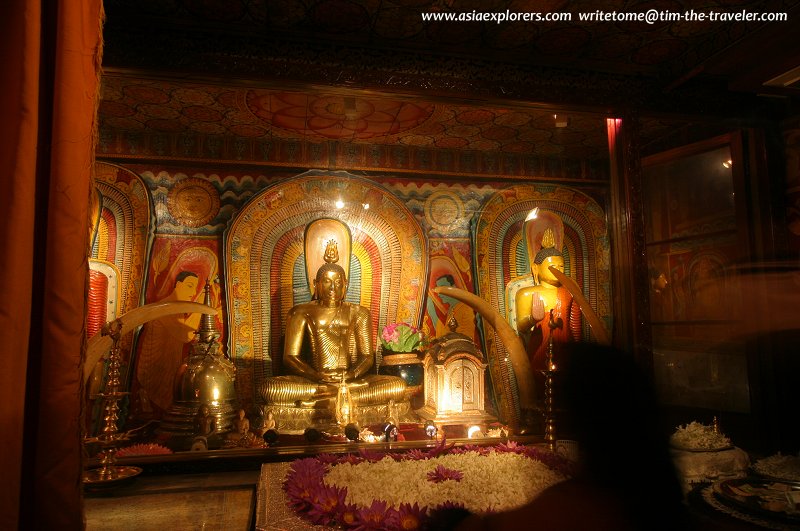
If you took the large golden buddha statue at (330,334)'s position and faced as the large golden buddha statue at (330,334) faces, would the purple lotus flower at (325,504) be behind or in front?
in front

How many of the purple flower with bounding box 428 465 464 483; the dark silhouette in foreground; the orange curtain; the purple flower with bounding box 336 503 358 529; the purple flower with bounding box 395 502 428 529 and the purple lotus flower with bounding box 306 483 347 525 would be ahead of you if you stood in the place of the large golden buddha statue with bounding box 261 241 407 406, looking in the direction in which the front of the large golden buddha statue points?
6

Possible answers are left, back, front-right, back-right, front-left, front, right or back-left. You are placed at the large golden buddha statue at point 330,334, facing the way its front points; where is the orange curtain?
front

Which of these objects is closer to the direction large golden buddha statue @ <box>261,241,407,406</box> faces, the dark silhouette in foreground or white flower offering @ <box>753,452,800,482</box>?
the dark silhouette in foreground

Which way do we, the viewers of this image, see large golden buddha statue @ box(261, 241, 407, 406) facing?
facing the viewer

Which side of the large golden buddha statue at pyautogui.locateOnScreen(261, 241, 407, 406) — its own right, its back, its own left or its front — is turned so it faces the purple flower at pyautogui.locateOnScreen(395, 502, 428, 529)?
front

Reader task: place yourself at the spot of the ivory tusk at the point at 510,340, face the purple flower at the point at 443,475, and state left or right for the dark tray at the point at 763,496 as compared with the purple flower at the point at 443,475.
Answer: left

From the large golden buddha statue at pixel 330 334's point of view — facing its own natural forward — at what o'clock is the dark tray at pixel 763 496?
The dark tray is roughly at 11 o'clock from the large golden buddha statue.

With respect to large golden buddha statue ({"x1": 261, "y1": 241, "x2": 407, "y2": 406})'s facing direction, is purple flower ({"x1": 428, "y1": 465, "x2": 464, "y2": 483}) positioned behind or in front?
in front

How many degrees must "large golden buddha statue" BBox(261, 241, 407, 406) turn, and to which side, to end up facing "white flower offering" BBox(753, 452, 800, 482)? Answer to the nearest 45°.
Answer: approximately 45° to its left

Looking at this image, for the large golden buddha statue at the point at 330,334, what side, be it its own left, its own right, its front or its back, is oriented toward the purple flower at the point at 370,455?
front
